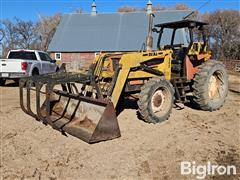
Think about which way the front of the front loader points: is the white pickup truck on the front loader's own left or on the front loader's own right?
on the front loader's own right

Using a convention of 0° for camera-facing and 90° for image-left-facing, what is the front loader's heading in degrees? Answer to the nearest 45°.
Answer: approximately 45°

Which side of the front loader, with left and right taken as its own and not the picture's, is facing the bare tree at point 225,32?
back
